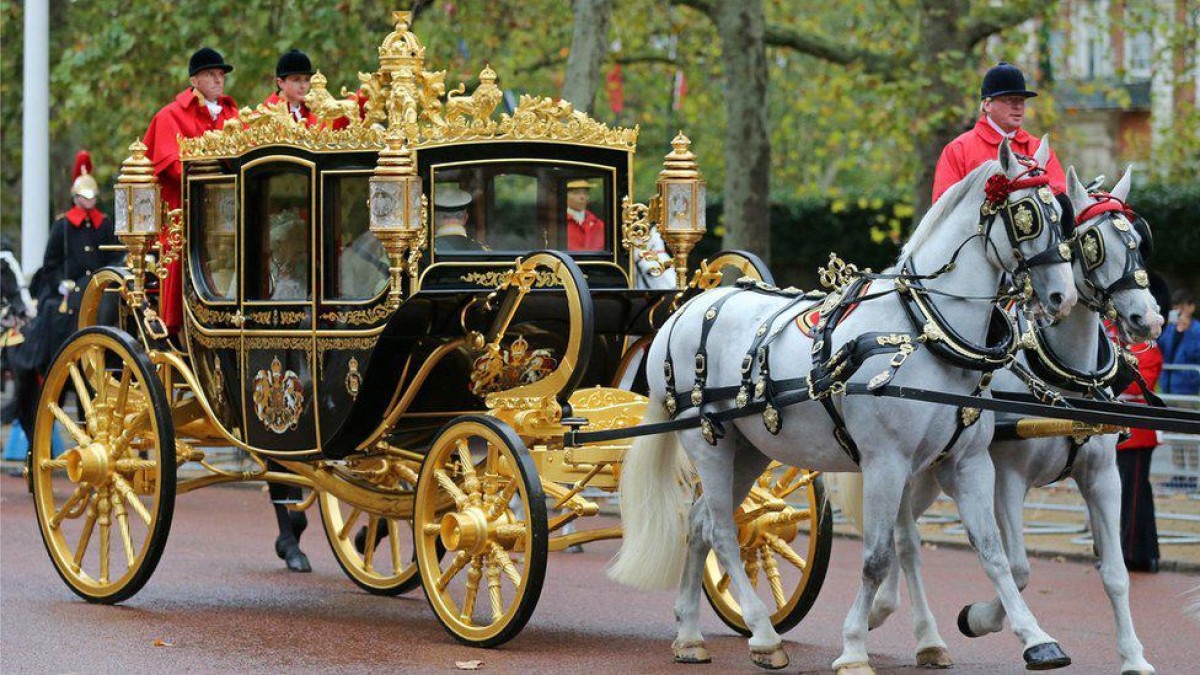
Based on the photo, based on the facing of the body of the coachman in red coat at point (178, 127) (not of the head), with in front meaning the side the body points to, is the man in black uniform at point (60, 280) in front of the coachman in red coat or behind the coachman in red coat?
behind

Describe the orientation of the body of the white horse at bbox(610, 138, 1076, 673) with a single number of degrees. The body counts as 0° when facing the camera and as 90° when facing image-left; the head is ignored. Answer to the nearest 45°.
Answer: approximately 315°

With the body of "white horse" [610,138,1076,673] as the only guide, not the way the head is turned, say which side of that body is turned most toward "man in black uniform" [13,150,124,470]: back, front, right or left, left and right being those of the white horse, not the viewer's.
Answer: back

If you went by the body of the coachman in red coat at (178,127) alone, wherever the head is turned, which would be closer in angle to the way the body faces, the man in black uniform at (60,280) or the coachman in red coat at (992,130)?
the coachman in red coat

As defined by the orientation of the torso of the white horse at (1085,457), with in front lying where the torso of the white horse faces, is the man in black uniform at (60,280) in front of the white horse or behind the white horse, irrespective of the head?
behind

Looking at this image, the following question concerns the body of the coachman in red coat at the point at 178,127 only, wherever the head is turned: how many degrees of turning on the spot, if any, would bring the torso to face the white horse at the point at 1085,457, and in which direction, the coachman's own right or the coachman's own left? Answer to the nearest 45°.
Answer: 0° — they already face it

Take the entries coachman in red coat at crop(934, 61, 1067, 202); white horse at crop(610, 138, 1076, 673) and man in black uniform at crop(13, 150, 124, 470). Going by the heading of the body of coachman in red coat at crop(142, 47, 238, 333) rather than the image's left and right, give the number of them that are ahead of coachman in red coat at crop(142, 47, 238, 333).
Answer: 2

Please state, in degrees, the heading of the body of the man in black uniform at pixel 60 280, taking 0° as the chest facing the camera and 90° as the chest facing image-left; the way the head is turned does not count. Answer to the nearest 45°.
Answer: approximately 315°
